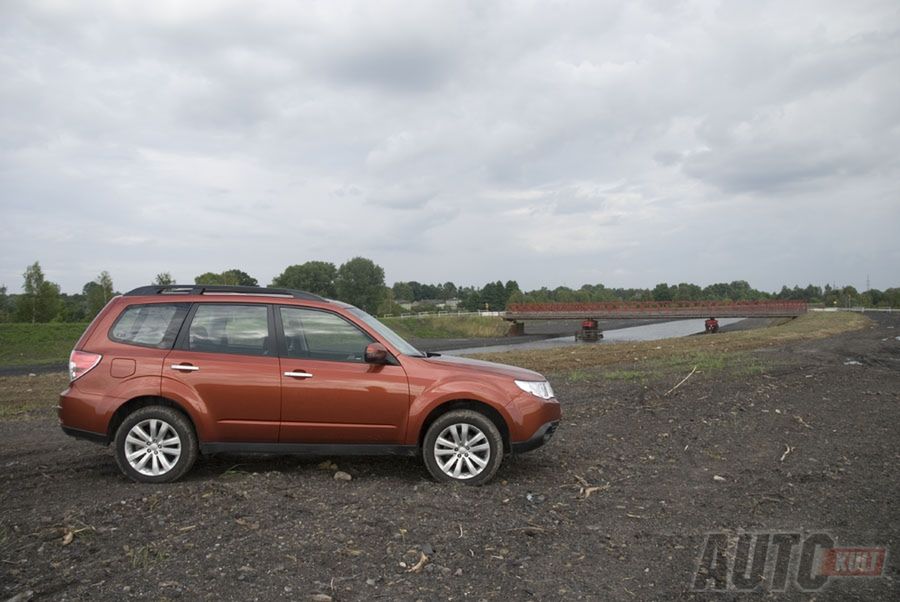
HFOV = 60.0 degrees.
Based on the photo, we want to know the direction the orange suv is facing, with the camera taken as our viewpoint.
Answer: facing to the right of the viewer
